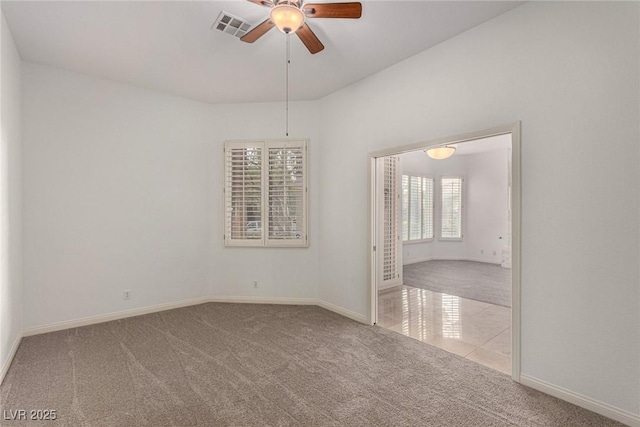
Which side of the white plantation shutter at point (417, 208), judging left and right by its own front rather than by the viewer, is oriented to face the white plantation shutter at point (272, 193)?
right

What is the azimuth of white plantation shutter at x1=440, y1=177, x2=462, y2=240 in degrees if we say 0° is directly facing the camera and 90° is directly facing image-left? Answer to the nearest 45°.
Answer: approximately 0°

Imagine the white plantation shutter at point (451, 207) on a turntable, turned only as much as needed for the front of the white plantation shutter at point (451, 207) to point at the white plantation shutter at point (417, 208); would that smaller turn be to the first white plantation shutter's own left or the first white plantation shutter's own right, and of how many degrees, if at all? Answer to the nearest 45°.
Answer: approximately 45° to the first white plantation shutter's own right

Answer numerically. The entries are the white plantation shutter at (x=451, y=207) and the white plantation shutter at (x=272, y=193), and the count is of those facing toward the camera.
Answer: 2

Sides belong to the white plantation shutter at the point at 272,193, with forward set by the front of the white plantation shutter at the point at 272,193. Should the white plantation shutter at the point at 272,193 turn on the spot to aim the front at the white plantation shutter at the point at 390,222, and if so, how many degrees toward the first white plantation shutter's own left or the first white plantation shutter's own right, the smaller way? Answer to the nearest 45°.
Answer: approximately 90° to the first white plantation shutter's own left

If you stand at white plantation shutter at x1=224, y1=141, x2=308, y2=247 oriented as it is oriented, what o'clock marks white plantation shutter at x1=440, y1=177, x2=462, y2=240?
white plantation shutter at x1=440, y1=177, x2=462, y2=240 is roughly at 8 o'clock from white plantation shutter at x1=224, y1=141, x2=308, y2=247.

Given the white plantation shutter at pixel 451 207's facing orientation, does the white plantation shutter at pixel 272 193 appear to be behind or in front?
in front

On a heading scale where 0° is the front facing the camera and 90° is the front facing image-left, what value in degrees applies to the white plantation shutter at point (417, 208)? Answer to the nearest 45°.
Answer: approximately 315°

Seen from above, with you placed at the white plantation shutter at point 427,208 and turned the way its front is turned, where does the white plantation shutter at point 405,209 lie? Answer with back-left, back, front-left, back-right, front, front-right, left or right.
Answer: right

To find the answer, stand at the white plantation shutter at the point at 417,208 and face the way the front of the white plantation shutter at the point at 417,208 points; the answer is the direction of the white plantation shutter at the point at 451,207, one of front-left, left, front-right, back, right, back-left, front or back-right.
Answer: left
